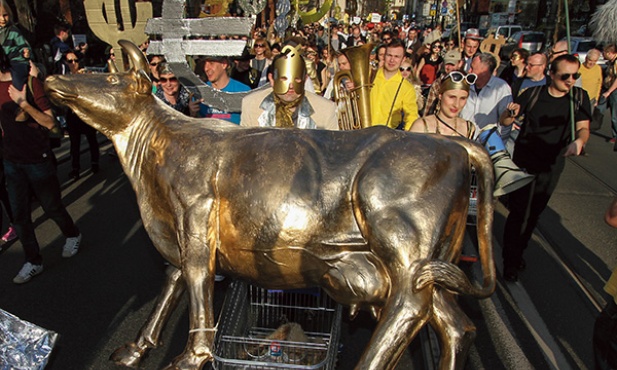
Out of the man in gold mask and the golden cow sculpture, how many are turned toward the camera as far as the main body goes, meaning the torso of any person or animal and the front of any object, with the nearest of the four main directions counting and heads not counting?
1

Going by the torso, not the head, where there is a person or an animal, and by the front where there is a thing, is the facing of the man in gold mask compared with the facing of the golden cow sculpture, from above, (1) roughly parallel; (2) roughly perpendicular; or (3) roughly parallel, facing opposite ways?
roughly perpendicular

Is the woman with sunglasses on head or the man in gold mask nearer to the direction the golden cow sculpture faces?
the man in gold mask

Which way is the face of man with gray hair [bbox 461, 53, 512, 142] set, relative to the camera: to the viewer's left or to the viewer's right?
to the viewer's left

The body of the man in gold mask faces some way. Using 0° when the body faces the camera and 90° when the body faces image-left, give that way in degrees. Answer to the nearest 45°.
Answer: approximately 0°

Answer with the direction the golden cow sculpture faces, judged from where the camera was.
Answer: facing to the left of the viewer

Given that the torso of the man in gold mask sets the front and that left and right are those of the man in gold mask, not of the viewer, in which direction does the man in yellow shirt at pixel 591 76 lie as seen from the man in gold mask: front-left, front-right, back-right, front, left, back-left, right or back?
back-left

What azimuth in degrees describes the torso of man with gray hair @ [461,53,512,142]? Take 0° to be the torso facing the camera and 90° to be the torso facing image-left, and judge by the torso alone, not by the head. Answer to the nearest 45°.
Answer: approximately 45°

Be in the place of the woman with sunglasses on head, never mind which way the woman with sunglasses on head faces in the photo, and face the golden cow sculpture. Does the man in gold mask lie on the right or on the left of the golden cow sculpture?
right
